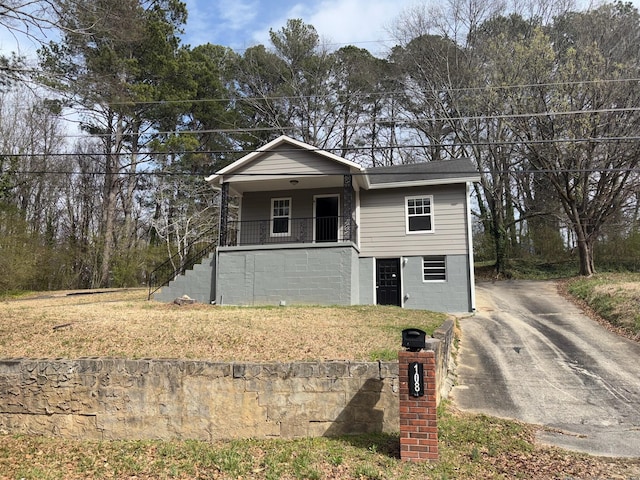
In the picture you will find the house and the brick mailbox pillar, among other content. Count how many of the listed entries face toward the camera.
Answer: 2

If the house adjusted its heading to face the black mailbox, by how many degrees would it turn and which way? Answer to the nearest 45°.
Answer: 0° — it already faces it

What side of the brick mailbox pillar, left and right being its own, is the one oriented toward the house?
back

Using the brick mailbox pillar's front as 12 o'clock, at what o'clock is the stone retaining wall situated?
The stone retaining wall is roughly at 3 o'clock from the brick mailbox pillar.

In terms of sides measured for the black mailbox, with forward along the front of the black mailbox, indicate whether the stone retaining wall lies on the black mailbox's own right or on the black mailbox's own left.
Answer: on the black mailbox's own right

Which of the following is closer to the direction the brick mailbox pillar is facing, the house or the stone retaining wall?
the stone retaining wall

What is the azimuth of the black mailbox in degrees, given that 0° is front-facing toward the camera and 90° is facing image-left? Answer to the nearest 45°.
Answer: approximately 0°
